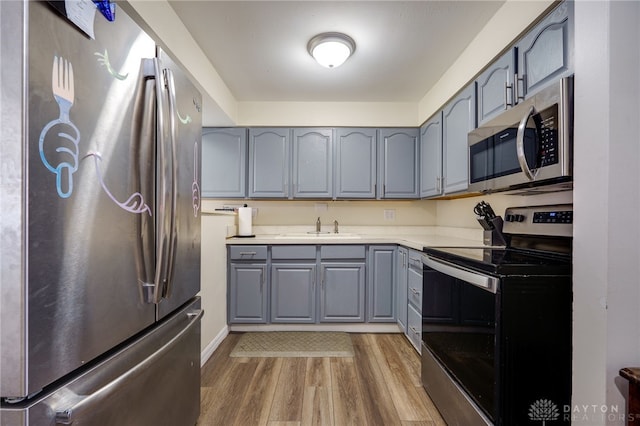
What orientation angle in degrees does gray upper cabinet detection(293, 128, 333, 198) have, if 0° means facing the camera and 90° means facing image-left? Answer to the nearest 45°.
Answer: approximately 0°

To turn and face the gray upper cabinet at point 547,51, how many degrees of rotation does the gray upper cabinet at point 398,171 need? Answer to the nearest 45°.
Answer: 0° — it already faces it

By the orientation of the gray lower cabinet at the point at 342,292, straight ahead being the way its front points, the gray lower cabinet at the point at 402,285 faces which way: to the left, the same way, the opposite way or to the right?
to the right

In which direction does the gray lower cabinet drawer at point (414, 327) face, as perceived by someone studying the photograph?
facing to the left of the viewer

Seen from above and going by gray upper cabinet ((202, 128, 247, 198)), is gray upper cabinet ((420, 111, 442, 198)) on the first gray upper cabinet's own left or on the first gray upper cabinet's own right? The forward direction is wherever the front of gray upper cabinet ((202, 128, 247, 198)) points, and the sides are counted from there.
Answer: on the first gray upper cabinet's own left

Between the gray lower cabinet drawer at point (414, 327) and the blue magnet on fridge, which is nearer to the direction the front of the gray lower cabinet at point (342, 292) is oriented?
the blue magnet on fridge
